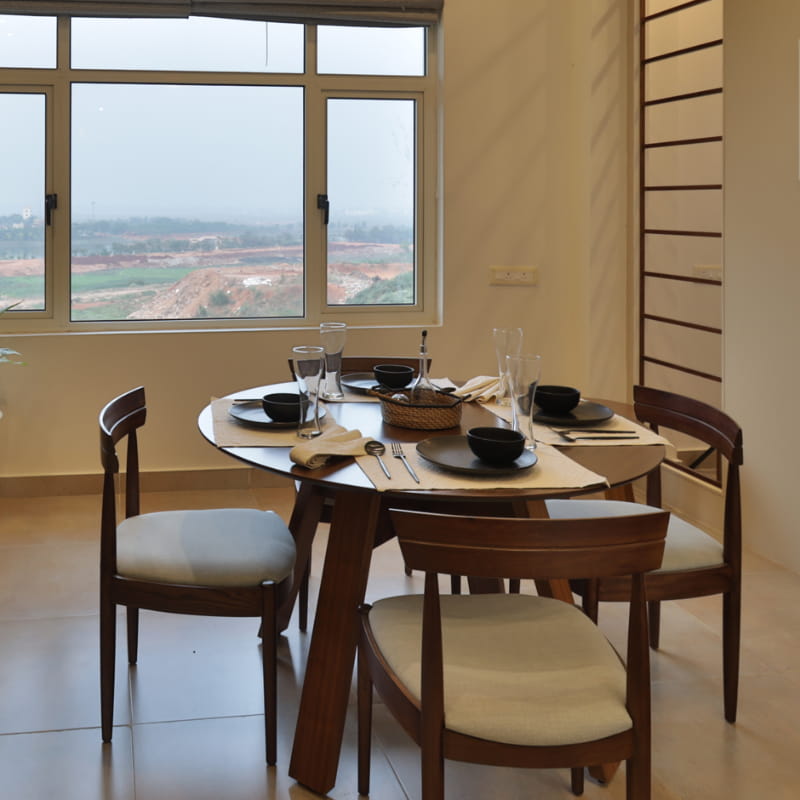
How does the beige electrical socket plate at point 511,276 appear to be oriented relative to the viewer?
toward the camera

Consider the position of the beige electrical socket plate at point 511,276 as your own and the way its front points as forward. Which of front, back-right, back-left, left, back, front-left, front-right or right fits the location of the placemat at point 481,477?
front

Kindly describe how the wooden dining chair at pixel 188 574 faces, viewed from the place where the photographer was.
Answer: facing to the right of the viewer

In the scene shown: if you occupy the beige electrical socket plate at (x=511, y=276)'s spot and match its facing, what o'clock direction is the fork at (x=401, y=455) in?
The fork is roughly at 12 o'clock from the beige electrical socket plate.

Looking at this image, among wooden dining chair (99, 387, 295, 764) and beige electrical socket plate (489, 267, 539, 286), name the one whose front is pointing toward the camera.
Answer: the beige electrical socket plate

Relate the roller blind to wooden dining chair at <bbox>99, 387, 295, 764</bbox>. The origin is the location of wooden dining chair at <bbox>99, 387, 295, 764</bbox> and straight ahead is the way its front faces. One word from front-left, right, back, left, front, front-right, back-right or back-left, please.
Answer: left

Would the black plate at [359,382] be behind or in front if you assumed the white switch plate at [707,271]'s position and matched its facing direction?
in front

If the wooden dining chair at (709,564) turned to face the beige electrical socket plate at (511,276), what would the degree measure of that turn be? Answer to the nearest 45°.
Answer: approximately 90° to its right

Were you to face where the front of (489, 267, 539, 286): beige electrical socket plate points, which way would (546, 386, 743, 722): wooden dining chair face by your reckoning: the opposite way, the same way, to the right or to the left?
to the right

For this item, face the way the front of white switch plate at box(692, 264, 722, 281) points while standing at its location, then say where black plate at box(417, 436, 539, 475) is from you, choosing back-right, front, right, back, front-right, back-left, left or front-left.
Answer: front

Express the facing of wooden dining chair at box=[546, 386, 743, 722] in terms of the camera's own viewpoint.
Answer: facing to the left of the viewer

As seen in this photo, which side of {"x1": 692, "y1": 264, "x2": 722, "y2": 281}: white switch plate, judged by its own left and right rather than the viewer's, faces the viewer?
front

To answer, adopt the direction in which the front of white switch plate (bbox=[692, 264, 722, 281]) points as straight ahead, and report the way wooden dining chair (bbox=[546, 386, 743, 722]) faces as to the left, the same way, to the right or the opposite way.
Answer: to the right

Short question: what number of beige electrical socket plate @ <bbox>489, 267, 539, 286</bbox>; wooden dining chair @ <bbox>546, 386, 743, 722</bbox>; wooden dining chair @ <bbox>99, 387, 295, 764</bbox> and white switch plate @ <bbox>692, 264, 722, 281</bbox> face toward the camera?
2
